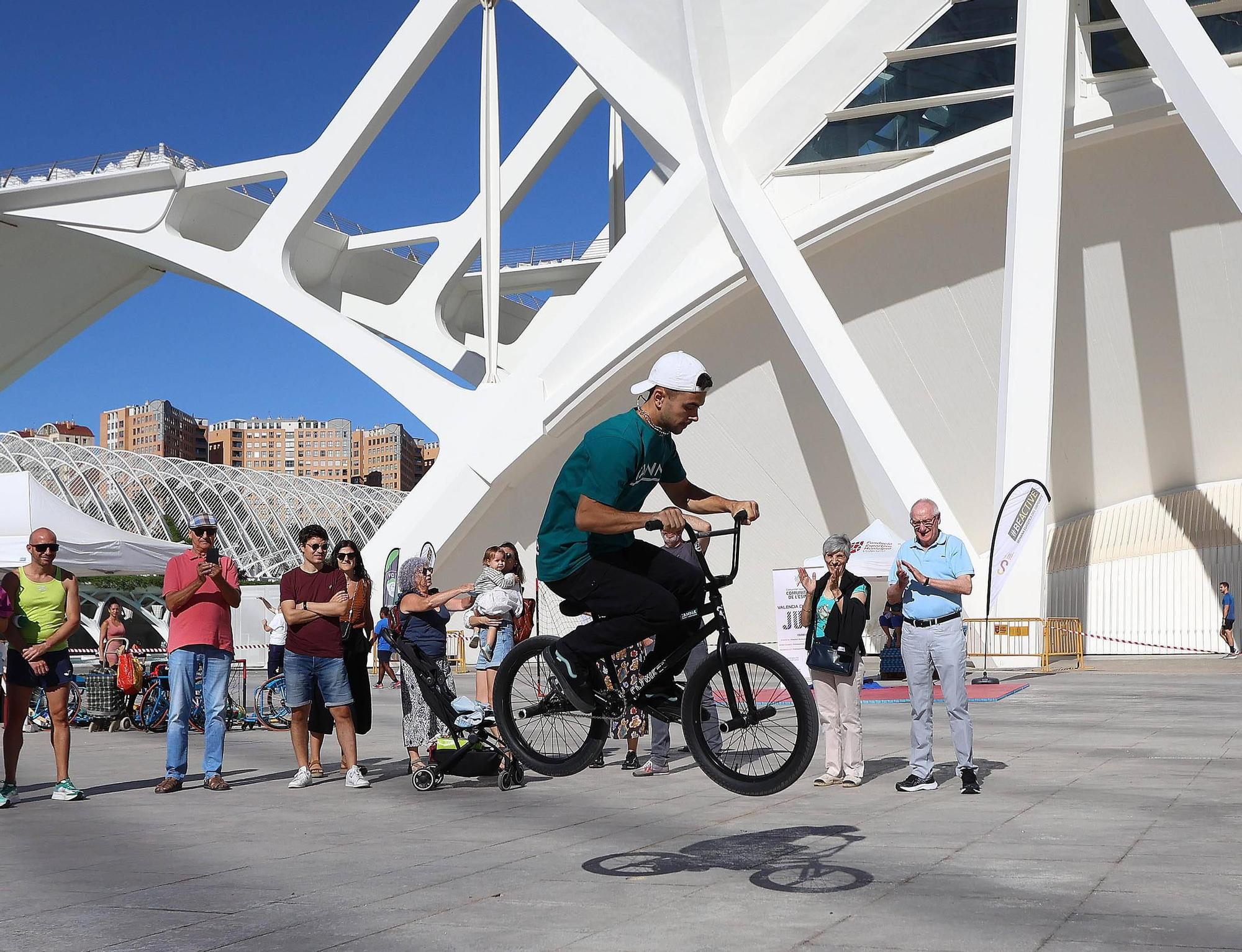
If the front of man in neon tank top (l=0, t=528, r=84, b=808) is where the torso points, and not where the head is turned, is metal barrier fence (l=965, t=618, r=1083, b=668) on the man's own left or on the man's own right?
on the man's own left

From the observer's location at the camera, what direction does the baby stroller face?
facing to the right of the viewer

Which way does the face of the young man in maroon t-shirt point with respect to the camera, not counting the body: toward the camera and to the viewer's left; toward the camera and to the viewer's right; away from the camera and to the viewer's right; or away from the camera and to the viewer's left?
toward the camera and to the viewer's right

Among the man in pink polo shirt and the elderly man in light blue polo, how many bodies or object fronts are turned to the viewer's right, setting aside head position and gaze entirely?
0

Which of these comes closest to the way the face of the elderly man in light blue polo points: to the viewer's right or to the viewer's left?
to the viewer's left

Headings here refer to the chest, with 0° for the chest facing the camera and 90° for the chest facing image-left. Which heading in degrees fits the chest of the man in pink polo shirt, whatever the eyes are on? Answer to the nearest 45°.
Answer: approximately 0°

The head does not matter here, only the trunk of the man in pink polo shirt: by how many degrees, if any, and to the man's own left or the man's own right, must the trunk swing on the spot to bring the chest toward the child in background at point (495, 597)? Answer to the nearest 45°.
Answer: approximately 90° to the man's own left

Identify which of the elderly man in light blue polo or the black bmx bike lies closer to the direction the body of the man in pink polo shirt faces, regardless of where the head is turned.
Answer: the black bmx bike

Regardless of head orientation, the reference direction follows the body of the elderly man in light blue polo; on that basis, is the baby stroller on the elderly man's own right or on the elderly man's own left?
on the elderly man's own right

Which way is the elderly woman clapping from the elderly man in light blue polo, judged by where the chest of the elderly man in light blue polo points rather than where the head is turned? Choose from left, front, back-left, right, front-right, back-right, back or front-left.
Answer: right

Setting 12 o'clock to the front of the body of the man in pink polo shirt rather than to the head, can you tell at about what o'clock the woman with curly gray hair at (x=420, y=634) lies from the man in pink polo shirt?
The woman with curly gray hair is roughly at 9 o'clock from the man in pink polo shirt.

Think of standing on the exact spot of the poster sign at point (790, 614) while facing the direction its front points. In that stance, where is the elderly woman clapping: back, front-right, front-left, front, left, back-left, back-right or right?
front

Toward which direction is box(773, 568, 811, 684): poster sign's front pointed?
toward the camera

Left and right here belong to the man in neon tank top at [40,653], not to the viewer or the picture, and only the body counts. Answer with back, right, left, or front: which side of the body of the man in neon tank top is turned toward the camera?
front
